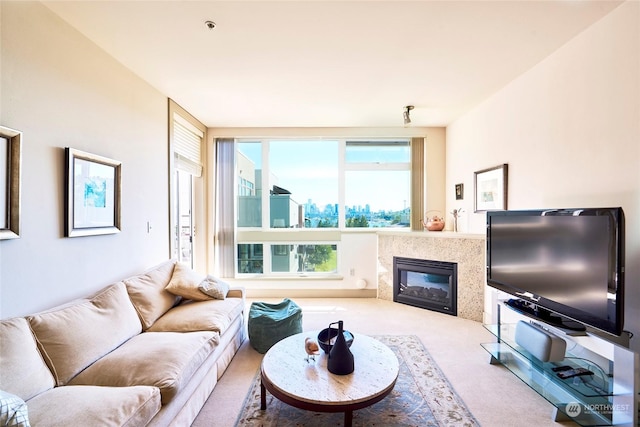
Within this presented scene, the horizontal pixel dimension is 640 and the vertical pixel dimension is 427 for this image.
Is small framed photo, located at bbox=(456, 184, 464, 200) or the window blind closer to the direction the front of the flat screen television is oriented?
the window blind

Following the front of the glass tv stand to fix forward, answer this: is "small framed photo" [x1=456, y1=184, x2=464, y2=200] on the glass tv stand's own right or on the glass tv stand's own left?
on the glass tv stand's own right

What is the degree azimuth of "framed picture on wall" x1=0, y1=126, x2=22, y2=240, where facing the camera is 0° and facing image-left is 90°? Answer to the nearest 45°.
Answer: approximately 315°

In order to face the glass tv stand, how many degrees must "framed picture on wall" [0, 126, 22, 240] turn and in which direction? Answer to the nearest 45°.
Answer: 0° — it already faces it

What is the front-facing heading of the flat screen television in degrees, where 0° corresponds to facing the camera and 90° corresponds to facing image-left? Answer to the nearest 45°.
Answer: approximately 45°
